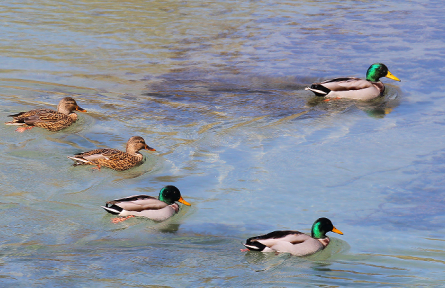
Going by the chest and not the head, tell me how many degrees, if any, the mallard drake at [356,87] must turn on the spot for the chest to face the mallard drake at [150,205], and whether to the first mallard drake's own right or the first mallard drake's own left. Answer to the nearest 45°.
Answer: approximately 135° to the first mallard drake's own right

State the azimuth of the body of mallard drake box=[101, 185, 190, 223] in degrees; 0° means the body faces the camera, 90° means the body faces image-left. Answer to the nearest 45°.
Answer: approximately 270°

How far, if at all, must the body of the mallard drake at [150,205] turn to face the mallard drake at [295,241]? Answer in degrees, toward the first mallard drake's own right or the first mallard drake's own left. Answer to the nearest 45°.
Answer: approximately 45° to the first mallard drake's own right

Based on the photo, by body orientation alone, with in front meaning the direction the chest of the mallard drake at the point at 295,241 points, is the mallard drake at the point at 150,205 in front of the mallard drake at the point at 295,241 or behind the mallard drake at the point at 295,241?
behind

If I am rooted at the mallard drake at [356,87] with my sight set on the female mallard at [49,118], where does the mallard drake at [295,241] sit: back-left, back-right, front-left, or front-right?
front-left

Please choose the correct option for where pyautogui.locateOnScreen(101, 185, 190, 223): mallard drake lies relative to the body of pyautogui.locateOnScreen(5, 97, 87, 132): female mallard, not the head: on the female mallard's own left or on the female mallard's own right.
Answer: on the female mallard's own right

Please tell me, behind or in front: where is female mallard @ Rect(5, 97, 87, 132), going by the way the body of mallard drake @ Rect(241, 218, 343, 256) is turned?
behind

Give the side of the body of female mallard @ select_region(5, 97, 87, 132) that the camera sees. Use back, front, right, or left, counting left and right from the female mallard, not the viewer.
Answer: right

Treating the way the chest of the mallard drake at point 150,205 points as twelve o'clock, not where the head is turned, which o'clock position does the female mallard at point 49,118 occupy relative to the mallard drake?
The female mallard is roughly at 8 o'clock from the mallard drake.

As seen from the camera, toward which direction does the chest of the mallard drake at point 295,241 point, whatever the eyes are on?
to the viewer's right

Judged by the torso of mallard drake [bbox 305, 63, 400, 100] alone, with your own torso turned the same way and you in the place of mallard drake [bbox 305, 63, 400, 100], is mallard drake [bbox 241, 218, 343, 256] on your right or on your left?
on your right

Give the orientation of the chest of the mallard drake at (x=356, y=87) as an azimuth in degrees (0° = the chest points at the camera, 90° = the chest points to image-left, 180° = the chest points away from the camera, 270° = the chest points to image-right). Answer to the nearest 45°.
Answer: approximately 270°

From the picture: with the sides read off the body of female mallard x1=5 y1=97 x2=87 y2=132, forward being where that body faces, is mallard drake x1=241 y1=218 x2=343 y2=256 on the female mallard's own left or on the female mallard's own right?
on the female mallard's own right

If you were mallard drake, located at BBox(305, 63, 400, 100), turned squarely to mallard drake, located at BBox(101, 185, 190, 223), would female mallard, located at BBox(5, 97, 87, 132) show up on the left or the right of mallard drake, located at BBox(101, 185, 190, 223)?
right
